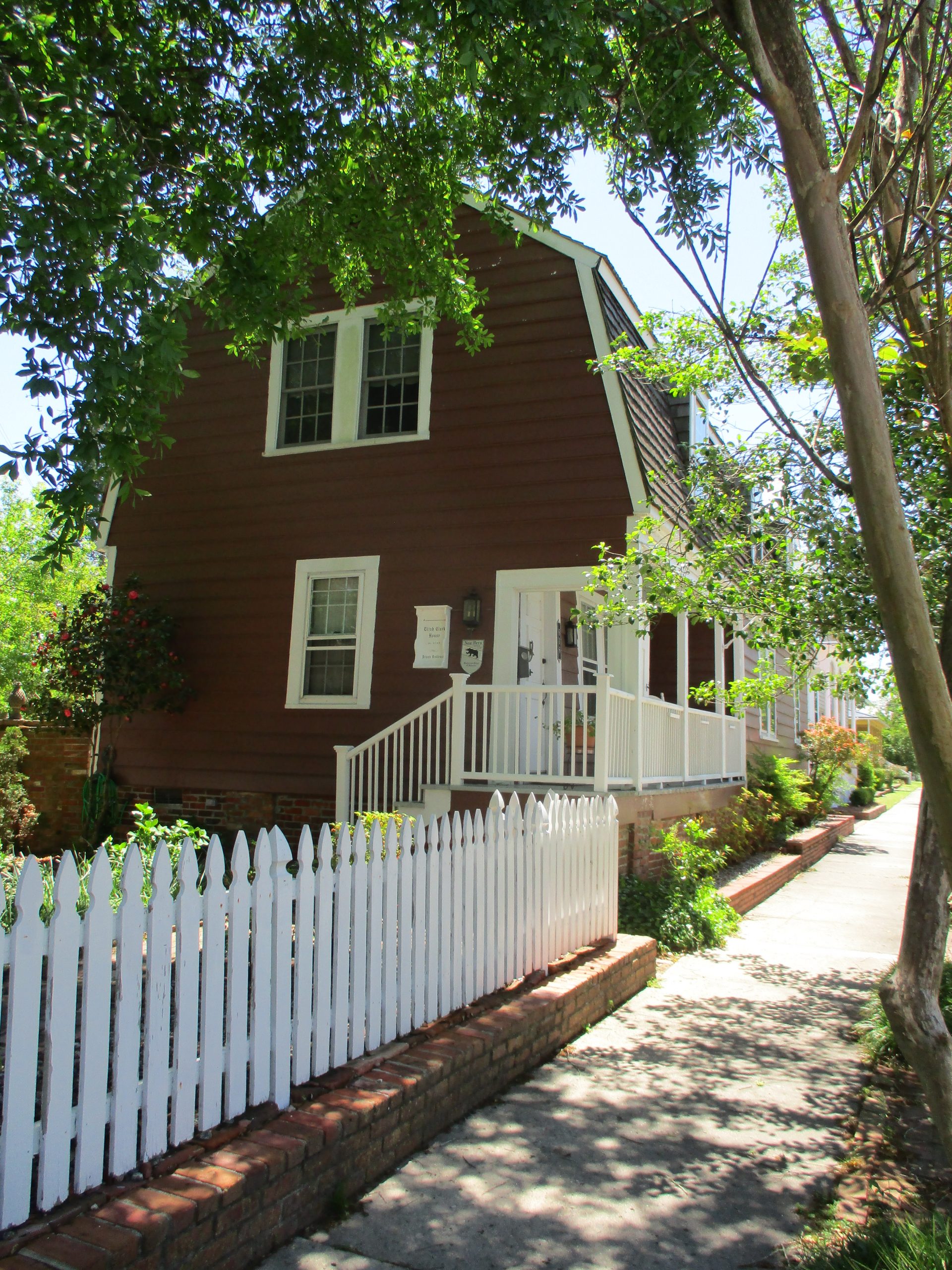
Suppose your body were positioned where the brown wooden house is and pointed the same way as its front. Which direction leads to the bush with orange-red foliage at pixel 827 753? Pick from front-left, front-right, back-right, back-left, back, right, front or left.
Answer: back-left

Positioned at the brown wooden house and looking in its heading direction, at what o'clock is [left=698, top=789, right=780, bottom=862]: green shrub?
The green shrub is roughly at 8 o'clock from the brown wooden house.

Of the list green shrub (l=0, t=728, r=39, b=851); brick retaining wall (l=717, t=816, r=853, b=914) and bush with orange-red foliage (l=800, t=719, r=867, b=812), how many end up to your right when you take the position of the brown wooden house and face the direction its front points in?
1

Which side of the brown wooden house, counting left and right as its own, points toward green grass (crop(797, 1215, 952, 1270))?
front

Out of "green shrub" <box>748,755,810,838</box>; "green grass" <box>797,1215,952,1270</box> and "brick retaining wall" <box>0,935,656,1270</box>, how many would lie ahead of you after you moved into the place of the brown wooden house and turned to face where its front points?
2

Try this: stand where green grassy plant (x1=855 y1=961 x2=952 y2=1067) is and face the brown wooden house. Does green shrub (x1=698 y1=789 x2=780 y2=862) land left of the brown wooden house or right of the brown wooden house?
right

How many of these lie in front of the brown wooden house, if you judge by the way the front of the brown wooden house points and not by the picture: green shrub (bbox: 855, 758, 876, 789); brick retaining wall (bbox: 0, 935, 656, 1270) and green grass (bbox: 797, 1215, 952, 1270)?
2

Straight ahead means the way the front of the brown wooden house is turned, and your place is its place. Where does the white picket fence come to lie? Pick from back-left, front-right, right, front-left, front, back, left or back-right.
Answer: front

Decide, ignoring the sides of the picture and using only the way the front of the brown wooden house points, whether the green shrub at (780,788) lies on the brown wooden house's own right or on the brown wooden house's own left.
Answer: on the brown wooden house's own left

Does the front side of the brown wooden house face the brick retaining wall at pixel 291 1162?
yes

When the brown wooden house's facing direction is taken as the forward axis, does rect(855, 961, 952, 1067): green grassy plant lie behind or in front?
in front

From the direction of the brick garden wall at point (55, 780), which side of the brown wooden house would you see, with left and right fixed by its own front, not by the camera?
right

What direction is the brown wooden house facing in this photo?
toward the camera

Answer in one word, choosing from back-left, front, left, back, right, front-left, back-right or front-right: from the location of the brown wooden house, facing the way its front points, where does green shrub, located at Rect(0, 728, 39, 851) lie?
right
